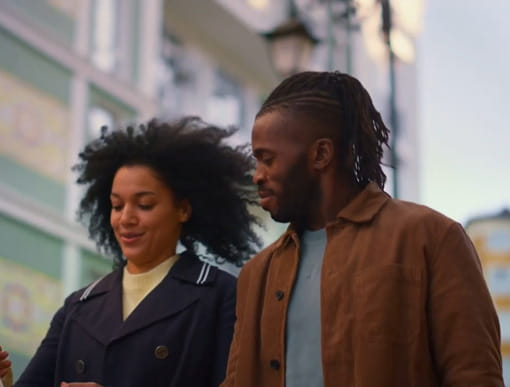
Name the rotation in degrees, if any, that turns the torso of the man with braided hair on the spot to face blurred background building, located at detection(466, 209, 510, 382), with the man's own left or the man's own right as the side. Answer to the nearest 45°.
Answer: approximately 135° to the man's own right

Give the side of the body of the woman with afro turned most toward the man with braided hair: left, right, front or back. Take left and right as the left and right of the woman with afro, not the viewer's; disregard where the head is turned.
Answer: left

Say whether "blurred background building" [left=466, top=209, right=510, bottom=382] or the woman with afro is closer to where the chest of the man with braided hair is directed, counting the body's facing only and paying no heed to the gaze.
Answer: the woman with afro

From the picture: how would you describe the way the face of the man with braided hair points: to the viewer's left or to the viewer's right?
to the viewer's left

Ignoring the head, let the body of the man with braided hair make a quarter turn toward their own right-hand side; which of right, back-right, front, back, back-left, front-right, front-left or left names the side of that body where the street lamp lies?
front-right

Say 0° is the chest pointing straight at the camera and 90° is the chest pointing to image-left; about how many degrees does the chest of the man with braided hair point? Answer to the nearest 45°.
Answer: approximately 45°

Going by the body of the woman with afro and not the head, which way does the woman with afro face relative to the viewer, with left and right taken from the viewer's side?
facing the viewer and to the left of the viewer

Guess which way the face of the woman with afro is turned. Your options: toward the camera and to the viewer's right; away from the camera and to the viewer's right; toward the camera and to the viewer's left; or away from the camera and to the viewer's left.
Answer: toward the camera and to the viewer's left

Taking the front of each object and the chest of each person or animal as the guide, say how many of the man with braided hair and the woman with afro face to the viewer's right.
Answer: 0

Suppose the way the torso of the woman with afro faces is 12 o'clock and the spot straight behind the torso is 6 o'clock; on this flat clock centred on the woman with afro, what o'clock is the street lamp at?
The street lamp is roughly at 5 o'clock from the woman with afro.

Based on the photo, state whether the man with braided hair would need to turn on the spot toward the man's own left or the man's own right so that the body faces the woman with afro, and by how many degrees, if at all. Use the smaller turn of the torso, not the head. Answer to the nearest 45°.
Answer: approximately 90° to the man's own right
